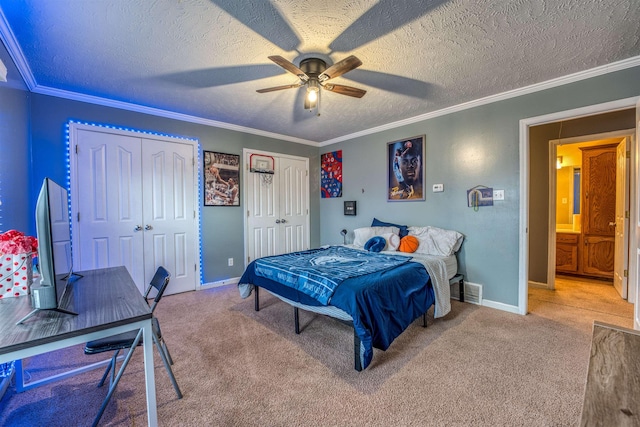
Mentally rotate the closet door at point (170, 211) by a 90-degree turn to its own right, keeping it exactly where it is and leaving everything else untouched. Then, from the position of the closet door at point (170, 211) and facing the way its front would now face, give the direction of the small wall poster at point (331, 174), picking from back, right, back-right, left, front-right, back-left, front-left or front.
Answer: back

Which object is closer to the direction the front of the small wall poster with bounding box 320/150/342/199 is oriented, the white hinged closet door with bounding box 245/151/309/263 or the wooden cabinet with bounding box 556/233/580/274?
the white hinged closet door

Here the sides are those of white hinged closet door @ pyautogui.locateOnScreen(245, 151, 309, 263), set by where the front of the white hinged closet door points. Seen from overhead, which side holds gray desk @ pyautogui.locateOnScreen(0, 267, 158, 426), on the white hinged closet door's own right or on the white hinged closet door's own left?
on the white hinged closet door's own right

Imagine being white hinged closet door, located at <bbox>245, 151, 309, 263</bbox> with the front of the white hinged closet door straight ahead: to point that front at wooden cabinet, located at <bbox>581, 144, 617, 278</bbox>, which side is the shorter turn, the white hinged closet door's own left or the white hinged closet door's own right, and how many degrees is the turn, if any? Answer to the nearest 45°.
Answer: approximately 45° to the white hinged closet door's own left

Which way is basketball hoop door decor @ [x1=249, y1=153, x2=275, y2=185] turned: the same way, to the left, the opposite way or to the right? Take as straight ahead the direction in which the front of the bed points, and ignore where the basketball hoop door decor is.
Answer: to the left

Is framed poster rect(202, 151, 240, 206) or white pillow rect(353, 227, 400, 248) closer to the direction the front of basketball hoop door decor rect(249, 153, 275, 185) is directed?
the white pillow

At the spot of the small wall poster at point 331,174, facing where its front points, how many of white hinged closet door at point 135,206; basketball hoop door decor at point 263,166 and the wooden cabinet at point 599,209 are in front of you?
2

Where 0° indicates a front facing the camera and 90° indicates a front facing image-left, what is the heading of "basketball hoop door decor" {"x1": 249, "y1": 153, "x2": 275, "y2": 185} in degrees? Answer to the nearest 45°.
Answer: approximately 315°

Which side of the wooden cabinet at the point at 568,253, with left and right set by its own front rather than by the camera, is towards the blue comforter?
front

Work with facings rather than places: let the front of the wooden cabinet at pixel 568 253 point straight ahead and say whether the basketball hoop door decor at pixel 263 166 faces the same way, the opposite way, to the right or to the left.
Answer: to the left

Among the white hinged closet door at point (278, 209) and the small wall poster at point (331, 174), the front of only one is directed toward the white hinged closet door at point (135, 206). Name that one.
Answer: the small wall poster

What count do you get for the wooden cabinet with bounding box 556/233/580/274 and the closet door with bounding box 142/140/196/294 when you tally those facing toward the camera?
2

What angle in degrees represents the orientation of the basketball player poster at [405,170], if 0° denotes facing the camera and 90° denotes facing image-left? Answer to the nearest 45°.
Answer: approximately 45°

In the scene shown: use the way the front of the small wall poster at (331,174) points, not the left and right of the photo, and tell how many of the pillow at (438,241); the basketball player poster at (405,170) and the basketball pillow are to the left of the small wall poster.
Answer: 3

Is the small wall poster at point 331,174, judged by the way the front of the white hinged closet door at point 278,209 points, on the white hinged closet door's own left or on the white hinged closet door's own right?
on the white hinged closet door's own left

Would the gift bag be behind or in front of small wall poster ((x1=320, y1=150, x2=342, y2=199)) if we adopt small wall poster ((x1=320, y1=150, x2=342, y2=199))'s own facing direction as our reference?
in front

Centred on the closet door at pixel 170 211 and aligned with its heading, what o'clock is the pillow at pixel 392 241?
The pillow is roughly at 10 o'clock from the closet door.
